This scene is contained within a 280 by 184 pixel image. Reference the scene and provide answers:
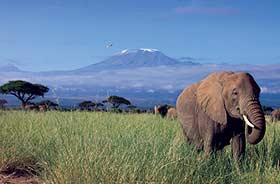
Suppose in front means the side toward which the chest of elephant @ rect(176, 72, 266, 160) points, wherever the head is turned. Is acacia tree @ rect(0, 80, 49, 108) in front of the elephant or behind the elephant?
behind

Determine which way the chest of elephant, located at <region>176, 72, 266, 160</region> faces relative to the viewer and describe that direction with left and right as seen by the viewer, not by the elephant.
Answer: facing the viewer and to the right of the viewer
